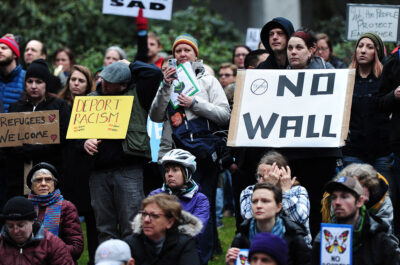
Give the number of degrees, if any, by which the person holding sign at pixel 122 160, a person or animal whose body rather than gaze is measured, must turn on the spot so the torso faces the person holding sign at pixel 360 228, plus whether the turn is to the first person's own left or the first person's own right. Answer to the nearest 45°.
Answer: approximately 90° to the first person's own left

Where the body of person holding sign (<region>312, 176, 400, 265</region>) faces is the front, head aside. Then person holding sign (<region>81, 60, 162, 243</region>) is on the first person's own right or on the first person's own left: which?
on the first person's own right

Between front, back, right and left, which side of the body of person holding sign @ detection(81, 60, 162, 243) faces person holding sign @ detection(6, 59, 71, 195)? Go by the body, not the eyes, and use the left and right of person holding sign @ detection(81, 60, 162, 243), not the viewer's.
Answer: right

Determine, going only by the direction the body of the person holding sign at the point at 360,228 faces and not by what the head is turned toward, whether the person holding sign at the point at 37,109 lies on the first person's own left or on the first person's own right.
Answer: on the first person's own right
